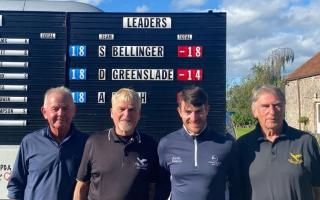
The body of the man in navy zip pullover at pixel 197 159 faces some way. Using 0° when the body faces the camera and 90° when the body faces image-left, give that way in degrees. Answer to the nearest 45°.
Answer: approximately 0°

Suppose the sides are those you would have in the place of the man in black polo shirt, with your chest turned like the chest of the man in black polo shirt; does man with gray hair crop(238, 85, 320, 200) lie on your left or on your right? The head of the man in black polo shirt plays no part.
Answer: on your left

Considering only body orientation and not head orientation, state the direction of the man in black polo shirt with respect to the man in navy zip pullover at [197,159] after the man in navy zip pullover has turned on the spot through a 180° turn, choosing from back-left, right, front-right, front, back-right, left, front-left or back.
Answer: left

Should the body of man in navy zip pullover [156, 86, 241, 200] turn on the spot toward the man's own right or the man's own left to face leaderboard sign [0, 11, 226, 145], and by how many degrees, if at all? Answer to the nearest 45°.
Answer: approximately 135° to the man's own right

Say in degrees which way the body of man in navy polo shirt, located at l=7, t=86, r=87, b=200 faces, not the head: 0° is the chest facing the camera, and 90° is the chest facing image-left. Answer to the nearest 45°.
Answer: approximately 0°

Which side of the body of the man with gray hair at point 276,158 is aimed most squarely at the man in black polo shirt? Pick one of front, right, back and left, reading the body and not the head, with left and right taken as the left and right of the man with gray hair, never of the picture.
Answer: right

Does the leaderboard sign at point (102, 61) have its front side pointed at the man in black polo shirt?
yes

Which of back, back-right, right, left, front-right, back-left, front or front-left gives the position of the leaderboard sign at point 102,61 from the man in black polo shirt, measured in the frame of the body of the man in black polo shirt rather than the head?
back
